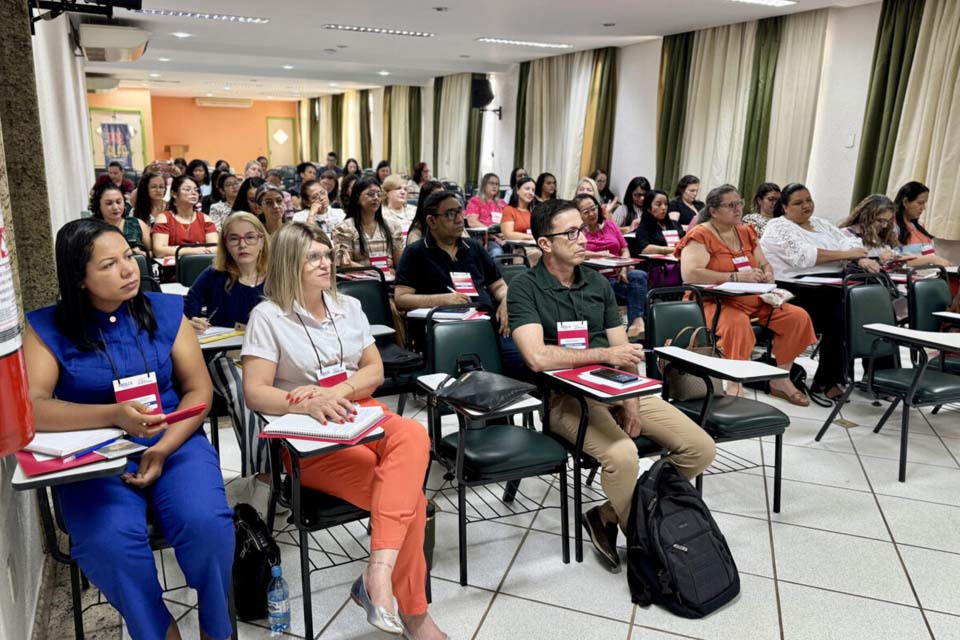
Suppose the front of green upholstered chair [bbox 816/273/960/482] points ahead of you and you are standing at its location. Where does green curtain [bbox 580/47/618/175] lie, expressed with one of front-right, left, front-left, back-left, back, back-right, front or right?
back

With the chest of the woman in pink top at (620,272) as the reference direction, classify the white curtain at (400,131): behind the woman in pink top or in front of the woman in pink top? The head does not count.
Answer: behind

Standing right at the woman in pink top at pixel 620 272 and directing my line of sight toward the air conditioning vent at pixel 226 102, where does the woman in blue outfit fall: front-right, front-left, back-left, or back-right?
back-left

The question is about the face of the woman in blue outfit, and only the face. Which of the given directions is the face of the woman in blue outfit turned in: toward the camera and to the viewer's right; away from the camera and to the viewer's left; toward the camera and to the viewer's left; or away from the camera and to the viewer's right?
toward the camera and to the viewer's right

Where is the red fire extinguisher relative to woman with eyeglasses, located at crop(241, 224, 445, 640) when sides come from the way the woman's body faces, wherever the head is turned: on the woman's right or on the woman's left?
on the woman's right

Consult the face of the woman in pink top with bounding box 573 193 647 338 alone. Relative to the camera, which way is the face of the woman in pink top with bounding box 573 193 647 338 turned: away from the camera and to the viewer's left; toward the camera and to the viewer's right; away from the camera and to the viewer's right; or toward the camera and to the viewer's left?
toward the camera and to the viewer's left

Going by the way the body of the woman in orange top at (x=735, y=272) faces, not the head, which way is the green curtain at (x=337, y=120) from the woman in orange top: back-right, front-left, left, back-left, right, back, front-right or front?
back
